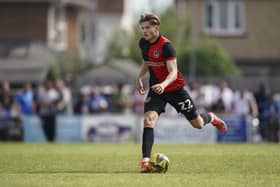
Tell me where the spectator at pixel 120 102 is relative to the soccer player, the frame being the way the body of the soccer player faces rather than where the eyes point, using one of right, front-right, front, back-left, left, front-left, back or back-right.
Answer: back-right

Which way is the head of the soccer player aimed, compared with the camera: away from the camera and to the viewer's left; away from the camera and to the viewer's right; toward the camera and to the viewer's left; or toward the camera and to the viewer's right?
toward the camera and to the viewer's left

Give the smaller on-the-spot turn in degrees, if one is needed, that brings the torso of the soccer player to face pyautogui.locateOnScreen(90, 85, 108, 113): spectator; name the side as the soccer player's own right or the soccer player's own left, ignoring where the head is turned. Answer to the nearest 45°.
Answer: approximately 135° to the soccer player's own right

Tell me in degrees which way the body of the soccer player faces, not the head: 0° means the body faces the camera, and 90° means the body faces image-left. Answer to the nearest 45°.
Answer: approximately 45°

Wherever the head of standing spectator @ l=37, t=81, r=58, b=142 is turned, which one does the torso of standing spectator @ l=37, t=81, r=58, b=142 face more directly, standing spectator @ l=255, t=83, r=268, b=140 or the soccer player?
the soccer player

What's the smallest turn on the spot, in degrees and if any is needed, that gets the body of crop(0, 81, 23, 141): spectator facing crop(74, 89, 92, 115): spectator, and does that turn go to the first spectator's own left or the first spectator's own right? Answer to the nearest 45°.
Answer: approximately 90° to the first spectator's own left

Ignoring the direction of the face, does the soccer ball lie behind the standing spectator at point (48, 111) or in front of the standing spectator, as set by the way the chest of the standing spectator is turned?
in front

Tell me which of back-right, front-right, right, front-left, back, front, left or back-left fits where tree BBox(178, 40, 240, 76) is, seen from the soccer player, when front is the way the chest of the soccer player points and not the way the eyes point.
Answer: back-right

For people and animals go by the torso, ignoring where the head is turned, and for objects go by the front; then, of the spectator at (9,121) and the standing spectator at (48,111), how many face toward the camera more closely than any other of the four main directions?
2

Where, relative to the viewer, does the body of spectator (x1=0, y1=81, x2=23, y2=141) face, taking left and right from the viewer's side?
facing the viewer

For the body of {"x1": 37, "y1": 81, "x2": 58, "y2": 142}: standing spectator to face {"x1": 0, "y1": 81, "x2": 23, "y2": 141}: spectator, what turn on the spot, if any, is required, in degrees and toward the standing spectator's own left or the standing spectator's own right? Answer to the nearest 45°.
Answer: approximately 90° to the standing spectator's own right

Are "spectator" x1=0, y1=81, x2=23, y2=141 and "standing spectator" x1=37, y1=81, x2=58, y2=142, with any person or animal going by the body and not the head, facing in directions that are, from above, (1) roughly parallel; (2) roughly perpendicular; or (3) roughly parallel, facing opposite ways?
roughly parallel

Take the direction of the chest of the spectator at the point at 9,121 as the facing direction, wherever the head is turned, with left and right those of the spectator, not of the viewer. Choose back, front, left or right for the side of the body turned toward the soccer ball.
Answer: front
